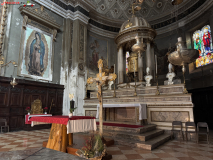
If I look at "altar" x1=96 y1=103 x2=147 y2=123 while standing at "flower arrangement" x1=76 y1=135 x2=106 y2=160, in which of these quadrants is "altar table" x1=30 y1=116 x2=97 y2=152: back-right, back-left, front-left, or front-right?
front-left

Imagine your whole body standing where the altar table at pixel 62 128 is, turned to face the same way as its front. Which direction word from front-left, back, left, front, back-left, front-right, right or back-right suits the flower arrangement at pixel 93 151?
left

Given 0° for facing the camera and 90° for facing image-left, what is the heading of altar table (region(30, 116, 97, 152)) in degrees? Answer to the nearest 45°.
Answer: approximately 45°

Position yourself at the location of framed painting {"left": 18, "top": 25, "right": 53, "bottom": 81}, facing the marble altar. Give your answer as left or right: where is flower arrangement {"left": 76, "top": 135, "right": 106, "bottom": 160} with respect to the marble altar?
right

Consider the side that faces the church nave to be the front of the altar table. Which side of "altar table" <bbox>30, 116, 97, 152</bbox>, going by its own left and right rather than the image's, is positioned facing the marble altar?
back

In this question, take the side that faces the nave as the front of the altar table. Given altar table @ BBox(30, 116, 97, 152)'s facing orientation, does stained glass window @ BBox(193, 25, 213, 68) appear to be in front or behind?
behind

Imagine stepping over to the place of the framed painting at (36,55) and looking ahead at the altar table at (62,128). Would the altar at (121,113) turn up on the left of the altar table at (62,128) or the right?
left

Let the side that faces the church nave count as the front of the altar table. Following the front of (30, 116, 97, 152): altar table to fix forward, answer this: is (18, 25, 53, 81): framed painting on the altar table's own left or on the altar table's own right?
on the altar table's own right

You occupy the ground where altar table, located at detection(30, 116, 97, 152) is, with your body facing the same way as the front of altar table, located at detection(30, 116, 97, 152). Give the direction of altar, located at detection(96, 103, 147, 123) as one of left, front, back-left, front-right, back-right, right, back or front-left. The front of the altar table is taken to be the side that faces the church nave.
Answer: back

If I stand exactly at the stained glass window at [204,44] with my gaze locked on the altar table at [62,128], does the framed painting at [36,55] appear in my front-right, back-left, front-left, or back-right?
front-right

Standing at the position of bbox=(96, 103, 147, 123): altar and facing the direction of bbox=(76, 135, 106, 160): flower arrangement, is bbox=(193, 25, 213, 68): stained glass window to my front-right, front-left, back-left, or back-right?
back-left
